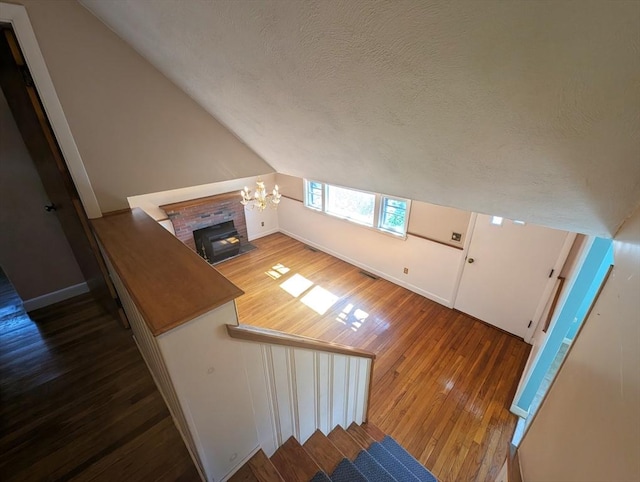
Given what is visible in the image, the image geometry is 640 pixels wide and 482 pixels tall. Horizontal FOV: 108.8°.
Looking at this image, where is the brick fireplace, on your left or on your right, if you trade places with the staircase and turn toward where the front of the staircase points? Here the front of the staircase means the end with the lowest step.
on your left

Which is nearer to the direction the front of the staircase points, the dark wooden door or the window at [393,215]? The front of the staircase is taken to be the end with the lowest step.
the window

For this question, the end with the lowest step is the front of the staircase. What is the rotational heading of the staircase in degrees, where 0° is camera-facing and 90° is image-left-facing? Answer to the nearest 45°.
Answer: approximately 225°

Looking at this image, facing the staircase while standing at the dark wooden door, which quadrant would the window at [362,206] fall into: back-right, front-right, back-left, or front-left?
front-left

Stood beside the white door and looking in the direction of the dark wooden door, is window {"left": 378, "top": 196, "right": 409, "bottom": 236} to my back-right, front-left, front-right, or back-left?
front-right

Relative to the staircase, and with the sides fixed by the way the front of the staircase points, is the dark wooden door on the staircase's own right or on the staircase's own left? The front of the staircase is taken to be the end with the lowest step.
on the staircase's own left

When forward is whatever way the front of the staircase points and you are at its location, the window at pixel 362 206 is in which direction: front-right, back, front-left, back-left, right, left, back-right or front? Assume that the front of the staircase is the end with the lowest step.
front-left

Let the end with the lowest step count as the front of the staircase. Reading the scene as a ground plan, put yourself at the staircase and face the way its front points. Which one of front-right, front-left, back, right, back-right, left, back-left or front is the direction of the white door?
front

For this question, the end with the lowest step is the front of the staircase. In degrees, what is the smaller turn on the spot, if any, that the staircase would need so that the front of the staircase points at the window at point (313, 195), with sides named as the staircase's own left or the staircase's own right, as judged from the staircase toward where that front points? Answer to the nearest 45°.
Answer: approximately 45° to the staircase's own left

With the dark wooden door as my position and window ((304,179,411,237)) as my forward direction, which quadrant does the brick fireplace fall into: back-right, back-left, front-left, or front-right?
front-left

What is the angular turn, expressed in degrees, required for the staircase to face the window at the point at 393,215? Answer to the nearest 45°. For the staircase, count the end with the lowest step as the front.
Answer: approximately 45° to its left

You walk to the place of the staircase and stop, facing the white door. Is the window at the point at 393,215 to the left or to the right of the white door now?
left
